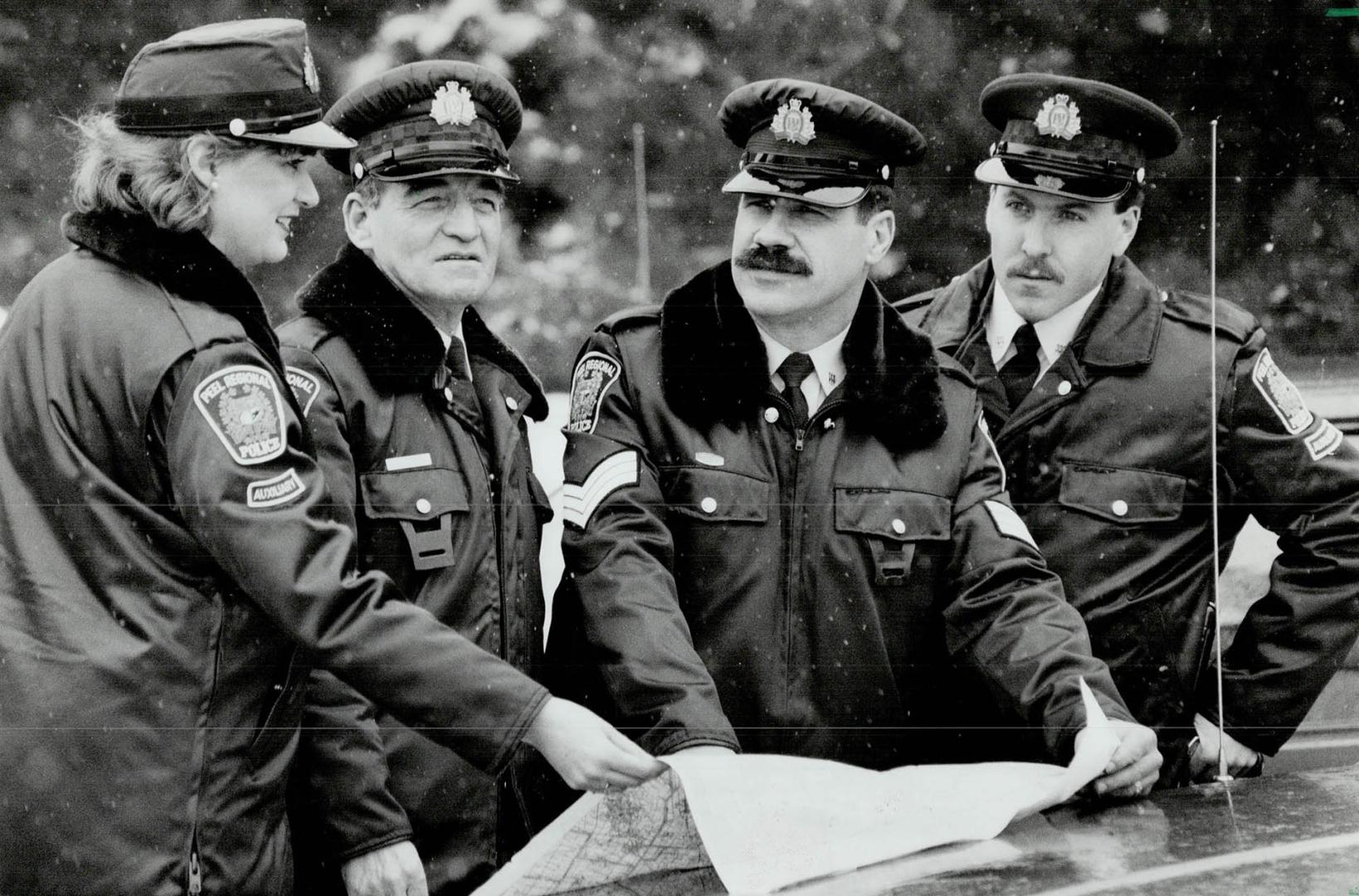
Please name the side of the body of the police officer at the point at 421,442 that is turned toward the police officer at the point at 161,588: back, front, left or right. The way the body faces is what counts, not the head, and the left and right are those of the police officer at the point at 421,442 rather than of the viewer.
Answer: right

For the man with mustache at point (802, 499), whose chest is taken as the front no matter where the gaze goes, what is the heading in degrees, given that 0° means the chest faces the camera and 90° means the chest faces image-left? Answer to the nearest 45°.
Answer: approximately 0°

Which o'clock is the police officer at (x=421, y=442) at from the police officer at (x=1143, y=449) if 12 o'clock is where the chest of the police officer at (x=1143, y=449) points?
the police officer at (x=421, y=442) is roughly at 12 o'clock from the police officer at (x=1143, y=449).

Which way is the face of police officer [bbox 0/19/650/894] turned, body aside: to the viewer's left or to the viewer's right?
to the viewer's right

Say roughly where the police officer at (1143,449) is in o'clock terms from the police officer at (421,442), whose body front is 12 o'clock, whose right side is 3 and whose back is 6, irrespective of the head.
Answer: the police officer at (1143,449) is roughly at 10 o'clock from the police officer at (421,442).

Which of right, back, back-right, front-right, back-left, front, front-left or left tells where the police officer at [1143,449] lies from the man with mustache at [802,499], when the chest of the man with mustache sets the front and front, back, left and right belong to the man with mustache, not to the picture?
back-left

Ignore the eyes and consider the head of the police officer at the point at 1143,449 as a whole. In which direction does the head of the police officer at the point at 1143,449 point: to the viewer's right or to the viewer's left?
to the viewer's left

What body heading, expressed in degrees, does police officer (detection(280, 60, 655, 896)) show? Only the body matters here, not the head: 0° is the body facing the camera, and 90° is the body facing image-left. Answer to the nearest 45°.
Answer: approximately 315°

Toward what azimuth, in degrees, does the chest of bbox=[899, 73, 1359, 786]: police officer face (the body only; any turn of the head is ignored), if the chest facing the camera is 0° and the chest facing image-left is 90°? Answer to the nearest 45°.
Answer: approximately 45°
